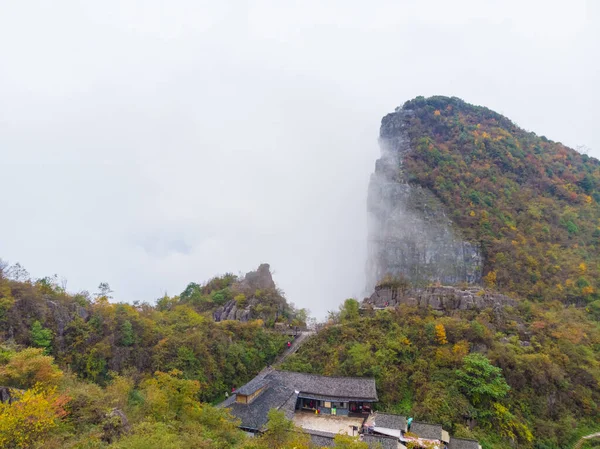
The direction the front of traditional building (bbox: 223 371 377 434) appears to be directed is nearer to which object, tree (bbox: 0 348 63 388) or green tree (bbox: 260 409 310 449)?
the green tree

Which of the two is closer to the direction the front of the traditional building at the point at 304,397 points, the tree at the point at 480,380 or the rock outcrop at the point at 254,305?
the tree

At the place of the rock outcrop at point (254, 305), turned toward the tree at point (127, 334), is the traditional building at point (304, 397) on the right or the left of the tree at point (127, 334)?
left

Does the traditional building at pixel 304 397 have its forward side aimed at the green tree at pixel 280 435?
yes

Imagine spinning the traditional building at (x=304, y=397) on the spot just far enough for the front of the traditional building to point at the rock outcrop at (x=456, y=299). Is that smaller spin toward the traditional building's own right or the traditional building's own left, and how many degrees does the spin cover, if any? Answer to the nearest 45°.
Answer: approximately 135° to the traditional building's own left

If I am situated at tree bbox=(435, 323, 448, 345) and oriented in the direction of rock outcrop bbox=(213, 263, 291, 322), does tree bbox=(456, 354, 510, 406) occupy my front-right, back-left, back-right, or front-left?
back-left

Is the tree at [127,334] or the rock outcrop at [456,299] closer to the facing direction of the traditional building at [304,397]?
the tree

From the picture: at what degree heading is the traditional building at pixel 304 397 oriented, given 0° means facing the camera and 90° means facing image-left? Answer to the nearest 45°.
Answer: approximately 0°

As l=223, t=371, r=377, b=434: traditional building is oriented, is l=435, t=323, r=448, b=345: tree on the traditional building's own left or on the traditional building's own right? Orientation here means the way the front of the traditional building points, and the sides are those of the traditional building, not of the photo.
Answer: on the traditional building's own left

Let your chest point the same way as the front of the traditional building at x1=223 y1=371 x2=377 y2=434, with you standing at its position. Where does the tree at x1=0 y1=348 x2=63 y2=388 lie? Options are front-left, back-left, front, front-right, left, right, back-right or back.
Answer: front-right

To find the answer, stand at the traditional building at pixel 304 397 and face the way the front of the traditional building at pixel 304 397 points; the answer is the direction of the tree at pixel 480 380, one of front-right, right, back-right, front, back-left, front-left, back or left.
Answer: left

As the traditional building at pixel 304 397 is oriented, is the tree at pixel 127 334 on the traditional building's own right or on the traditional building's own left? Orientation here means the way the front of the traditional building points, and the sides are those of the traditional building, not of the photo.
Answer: on the traditional building's own right

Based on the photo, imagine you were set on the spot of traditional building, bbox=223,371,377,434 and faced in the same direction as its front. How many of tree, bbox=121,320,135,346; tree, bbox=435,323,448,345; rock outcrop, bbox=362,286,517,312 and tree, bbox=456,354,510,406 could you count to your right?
1
